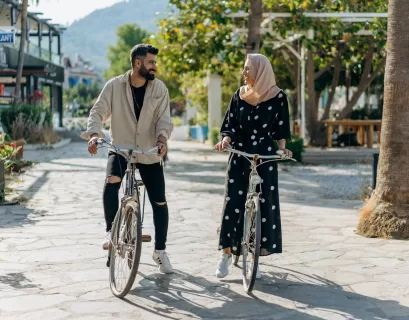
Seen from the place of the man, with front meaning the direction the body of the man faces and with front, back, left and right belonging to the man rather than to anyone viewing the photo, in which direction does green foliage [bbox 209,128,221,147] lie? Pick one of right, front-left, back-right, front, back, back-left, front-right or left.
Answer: back

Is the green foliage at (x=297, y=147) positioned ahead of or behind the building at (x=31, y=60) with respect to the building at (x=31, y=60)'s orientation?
ahead

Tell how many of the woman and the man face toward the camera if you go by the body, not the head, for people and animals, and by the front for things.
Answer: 2

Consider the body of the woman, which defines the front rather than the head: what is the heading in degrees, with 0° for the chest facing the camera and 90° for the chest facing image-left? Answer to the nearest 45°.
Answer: approximately 0°

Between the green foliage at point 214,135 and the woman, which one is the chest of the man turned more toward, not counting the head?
the woman

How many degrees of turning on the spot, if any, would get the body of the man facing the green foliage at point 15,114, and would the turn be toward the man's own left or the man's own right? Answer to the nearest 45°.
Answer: approximately 180°

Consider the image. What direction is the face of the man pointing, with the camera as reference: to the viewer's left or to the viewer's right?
to the viewer's right

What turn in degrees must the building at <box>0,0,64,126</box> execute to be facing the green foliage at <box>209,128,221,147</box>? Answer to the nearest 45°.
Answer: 0° — it already faces it

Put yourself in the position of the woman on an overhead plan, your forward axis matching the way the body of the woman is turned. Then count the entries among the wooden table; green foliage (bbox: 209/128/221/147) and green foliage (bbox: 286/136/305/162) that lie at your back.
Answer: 3
